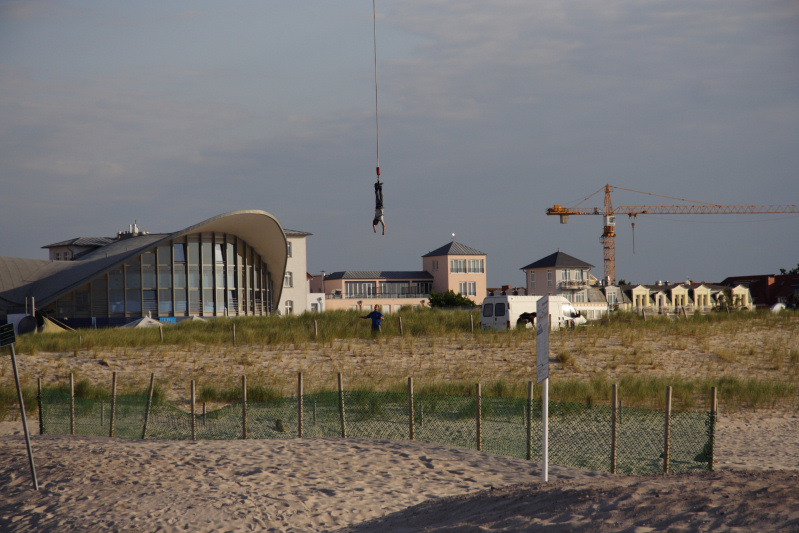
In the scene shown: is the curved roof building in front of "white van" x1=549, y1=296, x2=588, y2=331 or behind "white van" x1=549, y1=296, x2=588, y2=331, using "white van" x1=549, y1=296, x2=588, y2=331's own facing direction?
behind

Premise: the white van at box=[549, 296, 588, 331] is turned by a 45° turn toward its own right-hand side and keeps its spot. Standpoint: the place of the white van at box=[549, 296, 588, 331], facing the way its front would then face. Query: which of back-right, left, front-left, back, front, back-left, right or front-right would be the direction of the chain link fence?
front-right

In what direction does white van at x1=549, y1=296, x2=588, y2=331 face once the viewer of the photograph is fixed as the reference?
facing to the right of the viewer

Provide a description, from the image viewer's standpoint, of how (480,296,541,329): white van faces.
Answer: facing away from the viewer and to the right of the viewer

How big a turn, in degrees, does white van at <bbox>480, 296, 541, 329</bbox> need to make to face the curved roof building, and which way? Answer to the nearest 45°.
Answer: approximately 90° to its left
